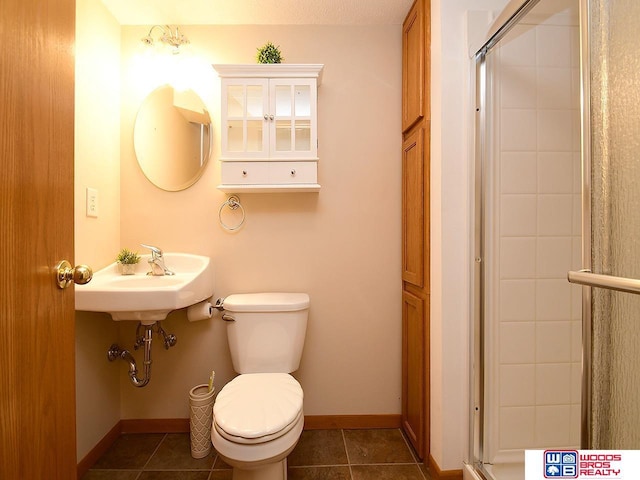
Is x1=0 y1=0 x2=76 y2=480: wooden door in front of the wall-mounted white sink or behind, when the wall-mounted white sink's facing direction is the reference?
in front

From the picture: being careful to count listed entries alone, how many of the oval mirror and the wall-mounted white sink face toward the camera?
2

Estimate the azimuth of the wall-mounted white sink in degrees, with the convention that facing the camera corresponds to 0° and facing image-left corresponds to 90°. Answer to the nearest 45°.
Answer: approximately 0°

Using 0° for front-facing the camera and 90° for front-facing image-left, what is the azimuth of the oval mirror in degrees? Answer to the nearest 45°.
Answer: approximately 0°
